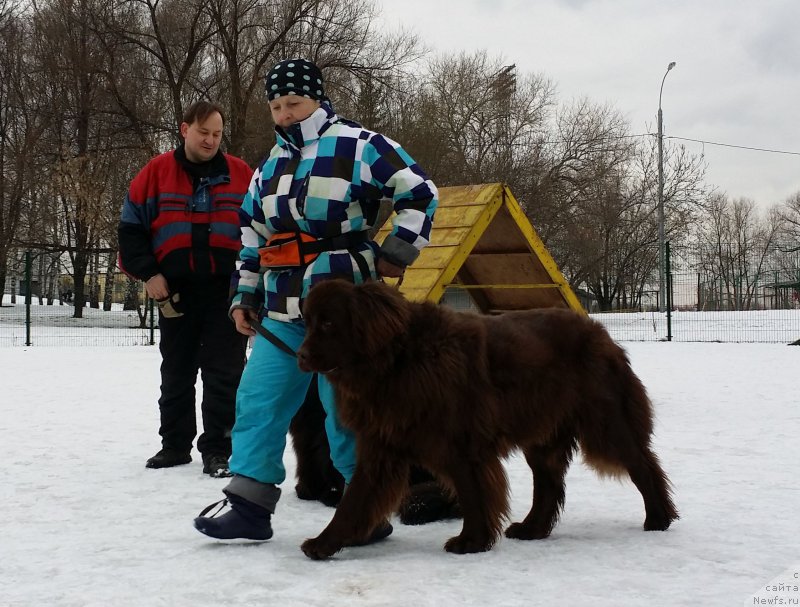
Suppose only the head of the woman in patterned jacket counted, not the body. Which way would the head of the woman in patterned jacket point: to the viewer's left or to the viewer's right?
to the viewer's left

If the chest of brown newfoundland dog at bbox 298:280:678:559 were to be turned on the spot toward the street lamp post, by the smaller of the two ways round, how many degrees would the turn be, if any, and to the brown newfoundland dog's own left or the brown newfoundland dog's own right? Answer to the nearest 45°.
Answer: approximately 90° to the brown newfoundland dog's own right

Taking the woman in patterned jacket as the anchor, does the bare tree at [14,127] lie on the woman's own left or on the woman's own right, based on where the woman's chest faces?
on the woman's own right

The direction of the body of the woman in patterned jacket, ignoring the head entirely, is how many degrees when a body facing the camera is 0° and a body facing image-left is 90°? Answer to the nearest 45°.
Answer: approximately 45°

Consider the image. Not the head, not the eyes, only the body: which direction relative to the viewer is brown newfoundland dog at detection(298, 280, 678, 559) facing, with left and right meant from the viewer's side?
facing to the left of the viewer

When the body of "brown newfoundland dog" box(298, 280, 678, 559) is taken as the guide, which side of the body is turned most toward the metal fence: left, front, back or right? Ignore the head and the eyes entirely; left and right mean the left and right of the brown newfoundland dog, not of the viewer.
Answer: right
